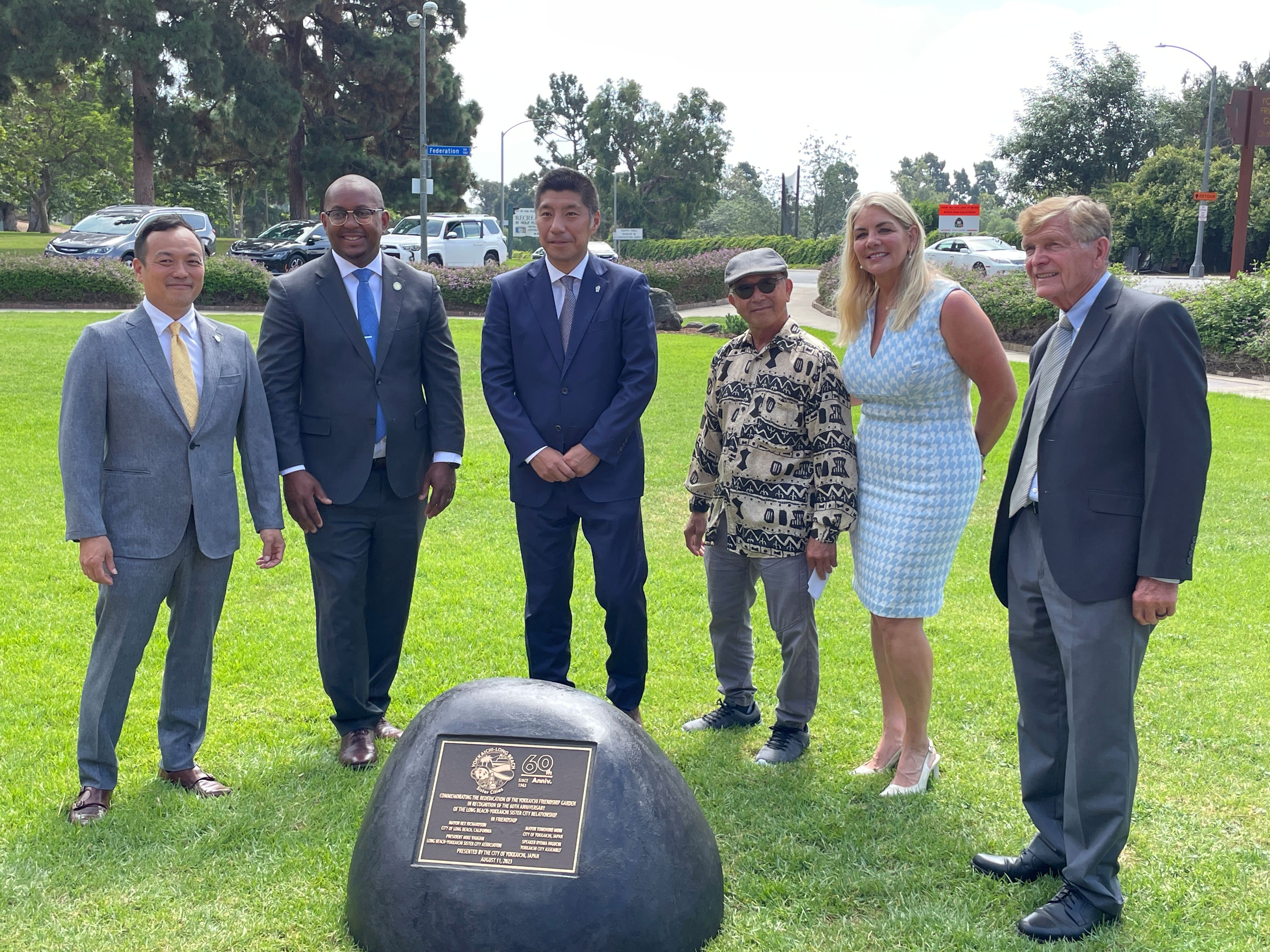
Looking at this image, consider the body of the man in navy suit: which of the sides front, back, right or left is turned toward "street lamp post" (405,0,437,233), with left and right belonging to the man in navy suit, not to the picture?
back

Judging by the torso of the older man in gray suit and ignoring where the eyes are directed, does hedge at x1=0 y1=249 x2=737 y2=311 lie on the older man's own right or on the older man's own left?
on the older man's own right

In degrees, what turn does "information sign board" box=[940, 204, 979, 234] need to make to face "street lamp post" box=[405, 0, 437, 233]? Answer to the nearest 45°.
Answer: approximately 90° to its right

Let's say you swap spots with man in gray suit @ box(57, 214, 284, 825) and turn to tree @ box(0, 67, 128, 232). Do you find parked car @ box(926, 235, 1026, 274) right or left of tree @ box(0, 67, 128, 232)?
right

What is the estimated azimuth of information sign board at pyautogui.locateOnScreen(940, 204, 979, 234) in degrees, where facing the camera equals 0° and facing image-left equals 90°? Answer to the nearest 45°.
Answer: approximately 0°

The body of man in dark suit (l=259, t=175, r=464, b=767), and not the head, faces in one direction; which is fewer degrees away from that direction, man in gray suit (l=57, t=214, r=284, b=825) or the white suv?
the man in gray suit

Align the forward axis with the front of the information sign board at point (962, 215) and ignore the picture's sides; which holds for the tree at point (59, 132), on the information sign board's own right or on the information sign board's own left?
on the information sign board's own right

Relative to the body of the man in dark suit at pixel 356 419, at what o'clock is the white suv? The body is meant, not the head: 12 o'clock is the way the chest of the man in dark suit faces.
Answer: The white suv is roughly at 6 o'clock from the man in dark suit.

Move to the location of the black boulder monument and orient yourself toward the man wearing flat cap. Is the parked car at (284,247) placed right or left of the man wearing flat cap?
left

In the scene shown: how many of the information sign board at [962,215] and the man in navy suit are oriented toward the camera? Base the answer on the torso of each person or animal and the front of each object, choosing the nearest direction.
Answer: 2
